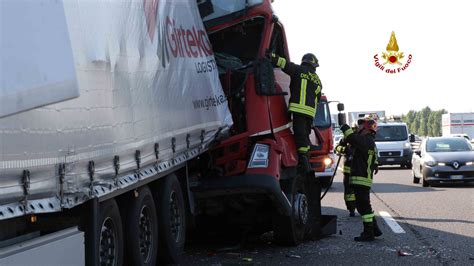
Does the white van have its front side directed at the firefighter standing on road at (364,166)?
yes

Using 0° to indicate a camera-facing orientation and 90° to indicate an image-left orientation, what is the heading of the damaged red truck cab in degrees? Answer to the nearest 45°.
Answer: approximately 45°

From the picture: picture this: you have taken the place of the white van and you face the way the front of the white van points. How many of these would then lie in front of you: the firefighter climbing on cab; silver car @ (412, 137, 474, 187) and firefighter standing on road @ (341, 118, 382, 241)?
3

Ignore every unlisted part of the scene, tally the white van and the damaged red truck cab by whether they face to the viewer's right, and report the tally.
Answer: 0

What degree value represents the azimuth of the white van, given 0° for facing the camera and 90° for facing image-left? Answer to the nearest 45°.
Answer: approximately 0°

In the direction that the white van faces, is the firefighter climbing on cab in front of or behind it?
in front

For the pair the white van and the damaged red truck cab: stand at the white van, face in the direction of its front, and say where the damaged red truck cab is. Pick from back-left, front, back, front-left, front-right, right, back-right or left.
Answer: front

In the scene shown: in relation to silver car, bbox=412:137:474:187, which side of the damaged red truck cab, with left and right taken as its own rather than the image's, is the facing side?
back
